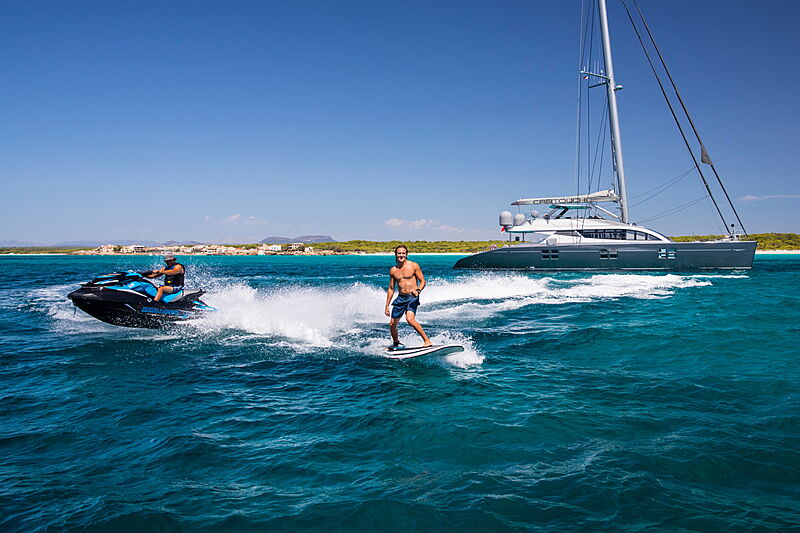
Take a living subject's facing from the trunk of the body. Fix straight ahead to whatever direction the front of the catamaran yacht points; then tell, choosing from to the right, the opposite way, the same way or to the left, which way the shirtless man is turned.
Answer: to the right

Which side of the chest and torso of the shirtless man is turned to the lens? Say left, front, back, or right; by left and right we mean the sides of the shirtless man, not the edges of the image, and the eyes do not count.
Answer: front

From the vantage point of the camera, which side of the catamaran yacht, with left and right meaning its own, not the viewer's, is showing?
right

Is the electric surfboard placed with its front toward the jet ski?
no

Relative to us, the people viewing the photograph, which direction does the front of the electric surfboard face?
facing to the right of the viewer

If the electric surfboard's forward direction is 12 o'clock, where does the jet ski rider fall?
The jet ski rider is roughly at 7 o'clock from the electric surfboard.

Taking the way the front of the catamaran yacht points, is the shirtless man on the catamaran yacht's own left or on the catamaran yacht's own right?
on the catamaran yacht's own right

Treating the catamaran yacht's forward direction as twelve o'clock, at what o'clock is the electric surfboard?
The electric surfboard is roughly at 3 o'clock from the catamaran yacht.

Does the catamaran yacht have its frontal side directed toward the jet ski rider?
no

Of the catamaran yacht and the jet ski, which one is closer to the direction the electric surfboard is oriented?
the catamaran yacht
